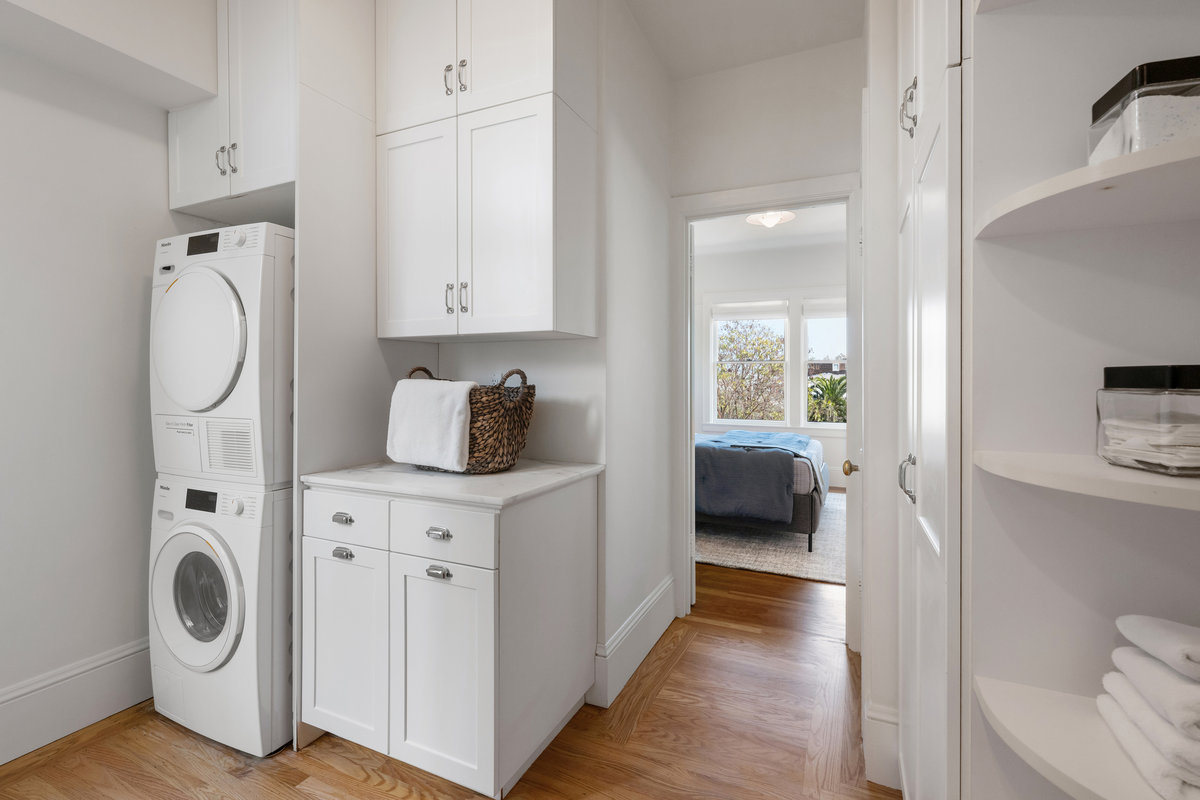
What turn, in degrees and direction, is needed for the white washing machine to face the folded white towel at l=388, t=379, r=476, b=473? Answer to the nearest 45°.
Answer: approximately 90° to its left

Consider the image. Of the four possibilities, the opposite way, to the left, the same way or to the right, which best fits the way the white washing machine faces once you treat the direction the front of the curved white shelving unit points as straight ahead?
to the left

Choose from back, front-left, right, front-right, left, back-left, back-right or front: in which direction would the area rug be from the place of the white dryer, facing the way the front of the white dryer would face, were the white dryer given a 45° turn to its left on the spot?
left

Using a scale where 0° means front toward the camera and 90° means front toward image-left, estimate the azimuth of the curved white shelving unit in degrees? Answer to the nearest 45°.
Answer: approximately 45°

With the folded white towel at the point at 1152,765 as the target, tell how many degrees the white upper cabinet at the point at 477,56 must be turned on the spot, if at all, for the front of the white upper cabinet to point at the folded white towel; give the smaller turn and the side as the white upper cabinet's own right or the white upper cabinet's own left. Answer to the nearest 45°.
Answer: approximately 90° to the white upper cabinet's own left

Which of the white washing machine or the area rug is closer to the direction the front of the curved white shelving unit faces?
the white washing machine

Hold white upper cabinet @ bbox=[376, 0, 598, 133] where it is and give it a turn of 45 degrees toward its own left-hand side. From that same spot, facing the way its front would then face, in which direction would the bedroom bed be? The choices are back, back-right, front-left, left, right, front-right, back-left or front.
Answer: back-left

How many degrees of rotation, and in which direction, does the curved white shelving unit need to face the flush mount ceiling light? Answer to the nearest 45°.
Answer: approximately 90° to its right

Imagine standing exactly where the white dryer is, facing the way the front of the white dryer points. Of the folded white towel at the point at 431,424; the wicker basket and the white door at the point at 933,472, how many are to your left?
3

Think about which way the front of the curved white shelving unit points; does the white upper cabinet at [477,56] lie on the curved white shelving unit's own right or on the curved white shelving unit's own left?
on the curved white shelving unit's own right

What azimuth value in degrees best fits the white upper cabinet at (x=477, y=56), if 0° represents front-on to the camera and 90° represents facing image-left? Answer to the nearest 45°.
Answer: approximately 45°

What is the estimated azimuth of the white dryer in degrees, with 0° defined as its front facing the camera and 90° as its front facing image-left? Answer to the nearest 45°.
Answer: approximately 45°

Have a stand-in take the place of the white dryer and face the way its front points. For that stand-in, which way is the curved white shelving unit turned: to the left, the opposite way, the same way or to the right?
to the right
